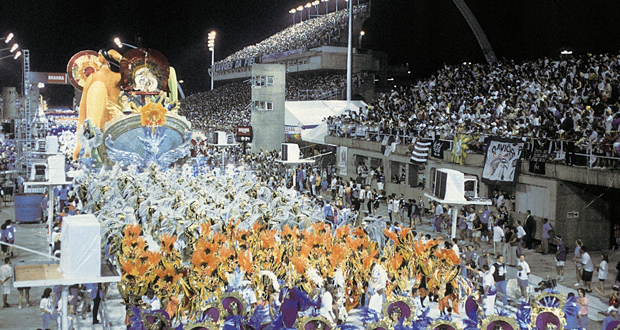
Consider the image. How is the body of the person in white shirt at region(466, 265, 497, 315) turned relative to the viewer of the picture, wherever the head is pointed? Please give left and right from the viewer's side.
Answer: facing to the left of the viewer

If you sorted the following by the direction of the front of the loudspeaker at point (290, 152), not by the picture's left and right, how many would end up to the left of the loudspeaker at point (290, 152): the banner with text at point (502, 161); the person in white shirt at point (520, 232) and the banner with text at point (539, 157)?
3

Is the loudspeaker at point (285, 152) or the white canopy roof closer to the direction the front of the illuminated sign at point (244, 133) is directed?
the loudspeaker

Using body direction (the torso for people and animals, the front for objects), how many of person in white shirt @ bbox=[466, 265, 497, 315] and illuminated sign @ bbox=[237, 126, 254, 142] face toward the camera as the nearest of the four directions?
1

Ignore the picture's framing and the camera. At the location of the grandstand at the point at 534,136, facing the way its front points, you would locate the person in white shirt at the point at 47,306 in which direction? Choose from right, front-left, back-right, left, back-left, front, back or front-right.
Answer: front

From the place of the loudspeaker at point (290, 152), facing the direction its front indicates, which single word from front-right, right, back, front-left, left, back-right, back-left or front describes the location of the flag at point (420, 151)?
back-left

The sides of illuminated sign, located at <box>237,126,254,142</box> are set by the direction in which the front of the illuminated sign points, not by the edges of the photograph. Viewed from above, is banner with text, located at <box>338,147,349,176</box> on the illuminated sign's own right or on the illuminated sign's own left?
on the illuminated sign's own left

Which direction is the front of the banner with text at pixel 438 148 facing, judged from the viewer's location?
facing the viewer and to the left of the viewer

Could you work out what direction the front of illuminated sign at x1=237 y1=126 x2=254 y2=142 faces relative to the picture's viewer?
facing the viewer
